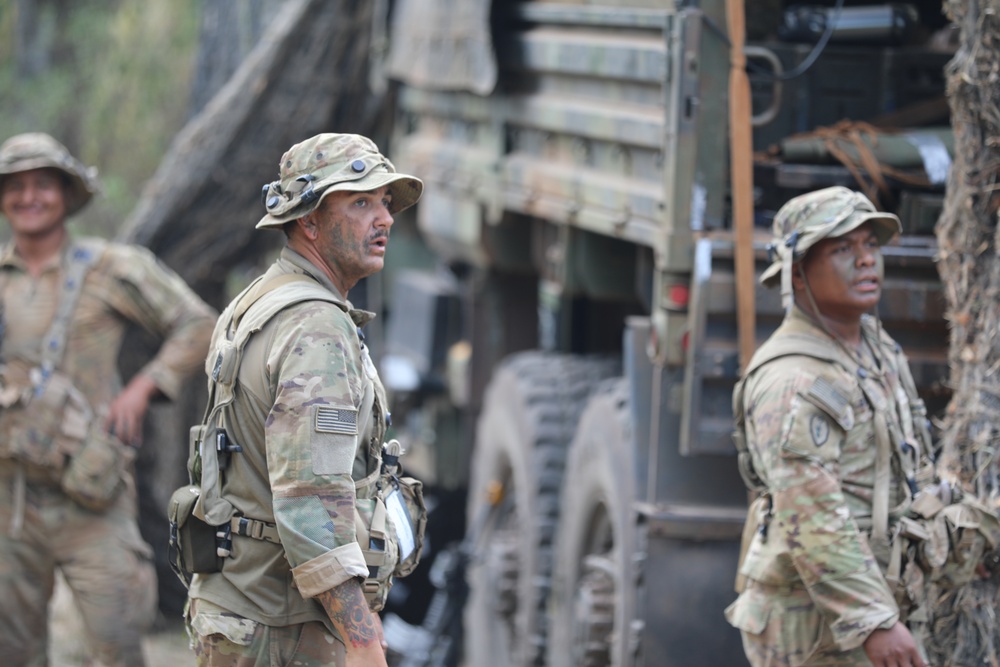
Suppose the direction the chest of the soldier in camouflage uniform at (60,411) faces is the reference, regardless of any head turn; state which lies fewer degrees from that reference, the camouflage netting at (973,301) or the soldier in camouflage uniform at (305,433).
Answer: the soldier in camouflage uniform

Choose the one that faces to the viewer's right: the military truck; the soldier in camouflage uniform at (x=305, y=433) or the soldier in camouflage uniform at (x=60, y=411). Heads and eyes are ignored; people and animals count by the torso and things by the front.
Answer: the soldier in camouflage uniform at (x=305, y=433)

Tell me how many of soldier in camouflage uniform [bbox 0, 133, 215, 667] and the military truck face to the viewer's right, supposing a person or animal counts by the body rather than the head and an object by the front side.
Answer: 0

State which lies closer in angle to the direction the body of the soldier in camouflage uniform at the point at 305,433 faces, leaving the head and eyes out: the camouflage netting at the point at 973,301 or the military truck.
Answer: the camouflage netting

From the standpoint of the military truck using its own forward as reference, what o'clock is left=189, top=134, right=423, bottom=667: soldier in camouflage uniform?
The soldier in camouflage uniform is roughly at 8 o'clock from the military truck.

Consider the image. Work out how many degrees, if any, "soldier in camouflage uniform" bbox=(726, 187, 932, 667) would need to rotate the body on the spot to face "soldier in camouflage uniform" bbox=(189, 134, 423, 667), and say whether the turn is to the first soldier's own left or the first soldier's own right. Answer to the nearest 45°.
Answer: approximately 90° to the first soldier's own right

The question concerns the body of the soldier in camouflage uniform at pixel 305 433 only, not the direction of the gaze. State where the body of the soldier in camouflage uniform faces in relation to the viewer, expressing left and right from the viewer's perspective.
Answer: facing to the right of the viewer

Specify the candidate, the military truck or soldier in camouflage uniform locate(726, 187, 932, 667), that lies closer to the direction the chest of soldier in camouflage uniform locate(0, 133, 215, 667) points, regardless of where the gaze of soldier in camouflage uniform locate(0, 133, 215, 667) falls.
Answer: the soldier in camouflage uniform

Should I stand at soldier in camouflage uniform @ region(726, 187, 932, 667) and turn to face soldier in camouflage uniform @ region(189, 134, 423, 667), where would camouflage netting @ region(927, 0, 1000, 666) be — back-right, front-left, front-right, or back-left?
back-right
